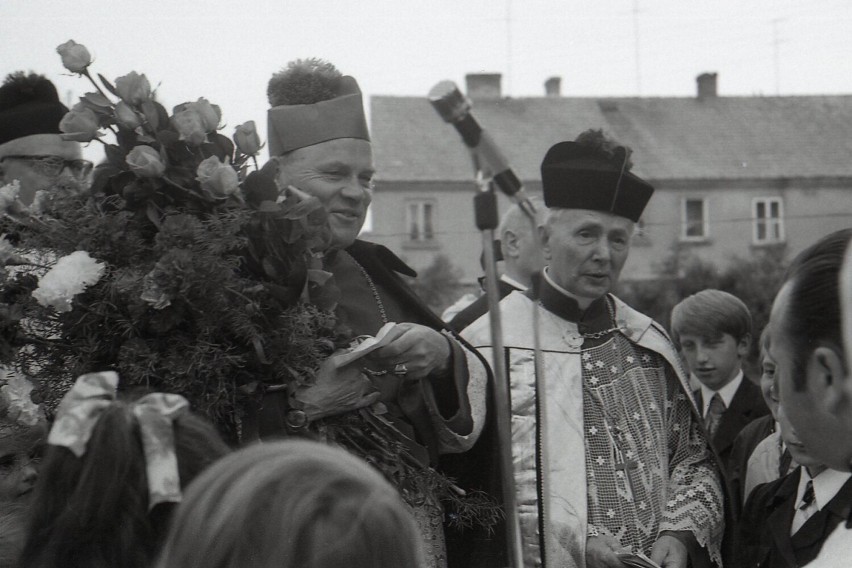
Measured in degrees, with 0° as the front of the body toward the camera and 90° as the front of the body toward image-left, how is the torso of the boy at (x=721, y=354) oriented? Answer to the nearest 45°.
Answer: approximately 45°

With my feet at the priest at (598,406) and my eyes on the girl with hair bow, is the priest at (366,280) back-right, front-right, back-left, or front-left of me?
front-right

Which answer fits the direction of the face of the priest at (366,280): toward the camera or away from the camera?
toward the camera

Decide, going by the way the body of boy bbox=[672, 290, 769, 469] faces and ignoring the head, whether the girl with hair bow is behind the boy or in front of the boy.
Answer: in front

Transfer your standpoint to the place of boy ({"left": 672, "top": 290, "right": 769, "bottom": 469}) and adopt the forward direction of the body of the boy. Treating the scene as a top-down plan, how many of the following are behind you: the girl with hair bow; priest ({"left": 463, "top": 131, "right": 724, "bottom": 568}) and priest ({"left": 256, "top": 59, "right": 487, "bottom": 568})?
0

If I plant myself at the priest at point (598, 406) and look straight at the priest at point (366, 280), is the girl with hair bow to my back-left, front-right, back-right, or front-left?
front-left

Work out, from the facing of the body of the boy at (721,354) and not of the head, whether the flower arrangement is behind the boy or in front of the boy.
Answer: in front

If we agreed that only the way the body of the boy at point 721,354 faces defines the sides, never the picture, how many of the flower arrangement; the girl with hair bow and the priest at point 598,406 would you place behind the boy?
0

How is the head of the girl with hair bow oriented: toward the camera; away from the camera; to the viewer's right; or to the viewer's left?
away from the camera

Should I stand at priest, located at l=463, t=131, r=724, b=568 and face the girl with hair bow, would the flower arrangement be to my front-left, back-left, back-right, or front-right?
front-right

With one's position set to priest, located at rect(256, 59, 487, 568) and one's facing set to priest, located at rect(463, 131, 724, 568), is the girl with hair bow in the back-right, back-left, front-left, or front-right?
back-right

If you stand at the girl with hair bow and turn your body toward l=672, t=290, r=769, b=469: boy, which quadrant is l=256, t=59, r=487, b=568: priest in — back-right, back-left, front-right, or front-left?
front-left
